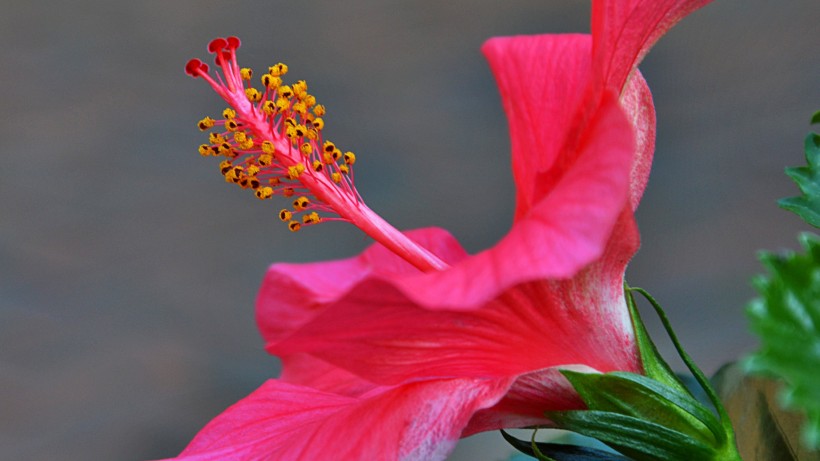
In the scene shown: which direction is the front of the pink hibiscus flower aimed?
to the viewer's left
